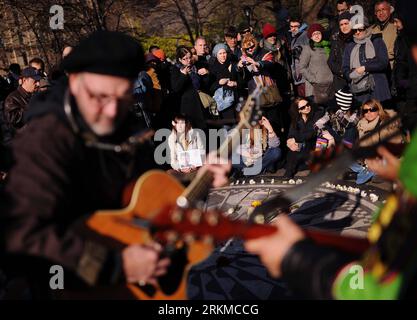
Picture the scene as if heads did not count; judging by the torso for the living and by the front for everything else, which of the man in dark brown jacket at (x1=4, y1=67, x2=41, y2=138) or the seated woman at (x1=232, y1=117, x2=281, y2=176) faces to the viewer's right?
the man in dark brown jacket

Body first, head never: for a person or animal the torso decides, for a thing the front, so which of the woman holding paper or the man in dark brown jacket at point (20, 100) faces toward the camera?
the woman holding paper

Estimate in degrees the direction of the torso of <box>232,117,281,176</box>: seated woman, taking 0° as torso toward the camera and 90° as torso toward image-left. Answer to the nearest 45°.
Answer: approximately 45°

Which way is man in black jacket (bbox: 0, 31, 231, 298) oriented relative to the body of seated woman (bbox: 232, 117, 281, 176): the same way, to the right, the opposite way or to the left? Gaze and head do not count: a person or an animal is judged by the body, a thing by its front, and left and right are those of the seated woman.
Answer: to the left

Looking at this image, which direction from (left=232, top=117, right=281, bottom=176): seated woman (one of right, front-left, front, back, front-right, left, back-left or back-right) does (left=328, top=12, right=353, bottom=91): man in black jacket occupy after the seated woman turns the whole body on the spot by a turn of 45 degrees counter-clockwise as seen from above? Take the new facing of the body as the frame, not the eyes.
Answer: back-left

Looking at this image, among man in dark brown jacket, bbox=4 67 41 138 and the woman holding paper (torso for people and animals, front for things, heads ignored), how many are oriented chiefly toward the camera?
1

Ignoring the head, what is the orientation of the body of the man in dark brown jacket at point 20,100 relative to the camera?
to the viewer's right

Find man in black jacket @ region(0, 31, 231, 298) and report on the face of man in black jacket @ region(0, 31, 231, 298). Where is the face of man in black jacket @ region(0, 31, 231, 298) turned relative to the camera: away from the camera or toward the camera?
toward the camera

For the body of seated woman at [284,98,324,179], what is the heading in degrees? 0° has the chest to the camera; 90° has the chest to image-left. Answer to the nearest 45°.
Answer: approximately 45°

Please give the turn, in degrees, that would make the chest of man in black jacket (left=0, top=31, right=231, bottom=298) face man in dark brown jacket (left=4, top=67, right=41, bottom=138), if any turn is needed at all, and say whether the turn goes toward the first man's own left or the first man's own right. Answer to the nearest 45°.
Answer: approximately 135° to the first man's own left

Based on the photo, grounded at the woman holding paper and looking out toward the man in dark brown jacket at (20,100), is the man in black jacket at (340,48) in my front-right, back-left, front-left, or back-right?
back-right

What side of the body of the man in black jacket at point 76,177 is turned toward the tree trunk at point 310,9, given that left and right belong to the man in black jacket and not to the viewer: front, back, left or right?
left

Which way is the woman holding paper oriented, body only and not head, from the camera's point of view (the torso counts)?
toward the camera

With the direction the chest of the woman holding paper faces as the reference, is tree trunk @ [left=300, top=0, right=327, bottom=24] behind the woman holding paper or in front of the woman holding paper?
behind
